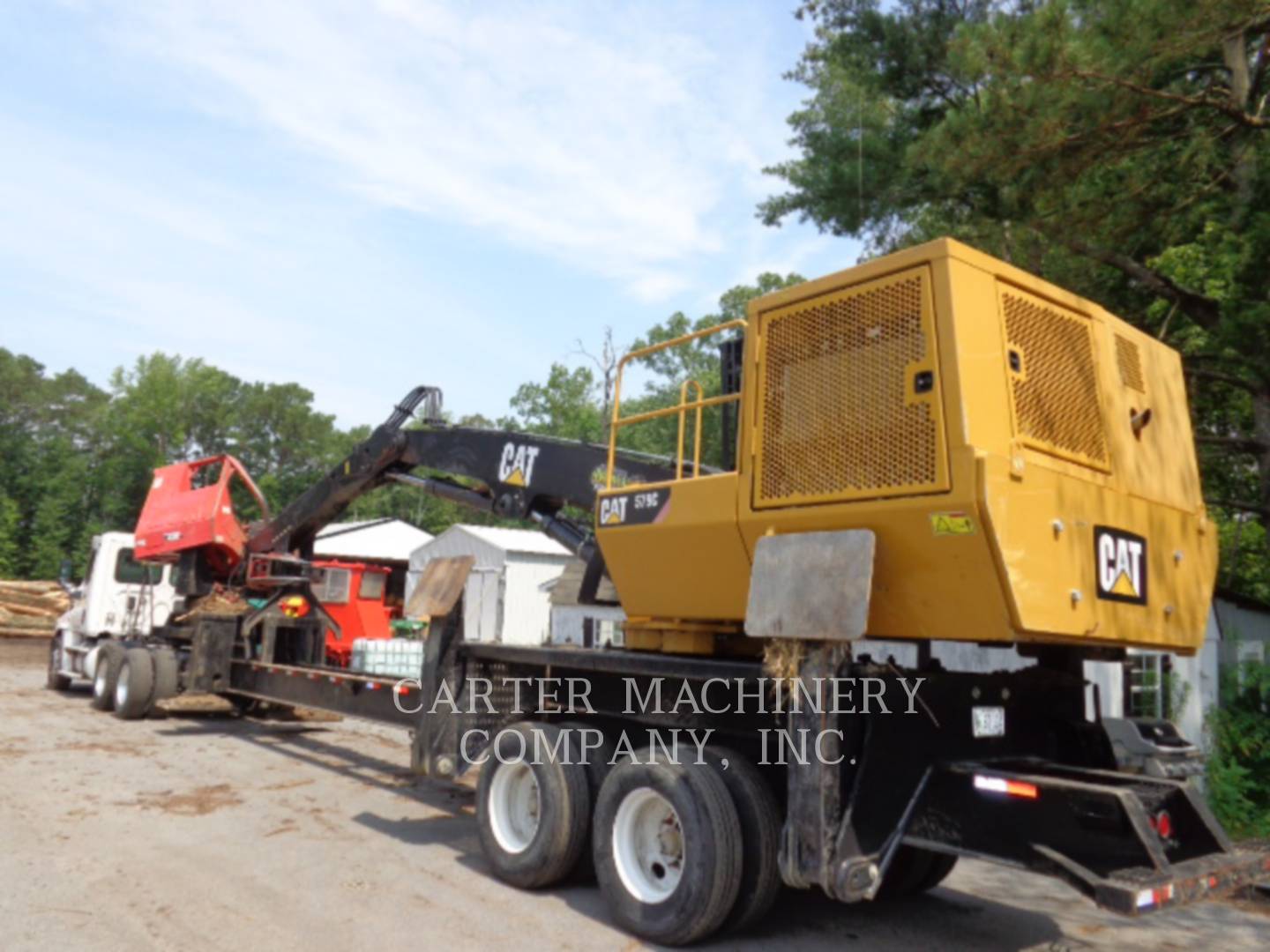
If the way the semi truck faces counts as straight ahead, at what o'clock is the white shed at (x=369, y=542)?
The white shed is roughly at 2 o'clock from the semi truck.

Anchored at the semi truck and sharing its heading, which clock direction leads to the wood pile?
The wood pile is roughly at 1 o'clock from the semi truck.

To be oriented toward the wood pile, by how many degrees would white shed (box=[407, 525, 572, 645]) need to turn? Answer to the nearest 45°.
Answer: approximately 45° to its right

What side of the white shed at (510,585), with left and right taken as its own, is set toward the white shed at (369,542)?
right

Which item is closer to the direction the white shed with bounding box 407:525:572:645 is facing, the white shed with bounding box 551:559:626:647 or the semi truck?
the semi truck

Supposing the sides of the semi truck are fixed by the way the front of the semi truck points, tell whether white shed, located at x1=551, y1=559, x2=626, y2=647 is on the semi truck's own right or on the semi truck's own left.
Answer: on the semi truck's own right

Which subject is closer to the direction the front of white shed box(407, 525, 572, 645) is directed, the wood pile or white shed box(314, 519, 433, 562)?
the wood pile

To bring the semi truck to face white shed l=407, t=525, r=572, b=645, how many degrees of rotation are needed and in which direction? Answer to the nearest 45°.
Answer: approximately 90° to its right

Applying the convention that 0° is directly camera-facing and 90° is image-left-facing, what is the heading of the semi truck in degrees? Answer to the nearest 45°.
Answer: approximately 135°

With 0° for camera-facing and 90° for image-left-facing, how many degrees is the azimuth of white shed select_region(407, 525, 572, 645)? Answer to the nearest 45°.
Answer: approximately 45°
